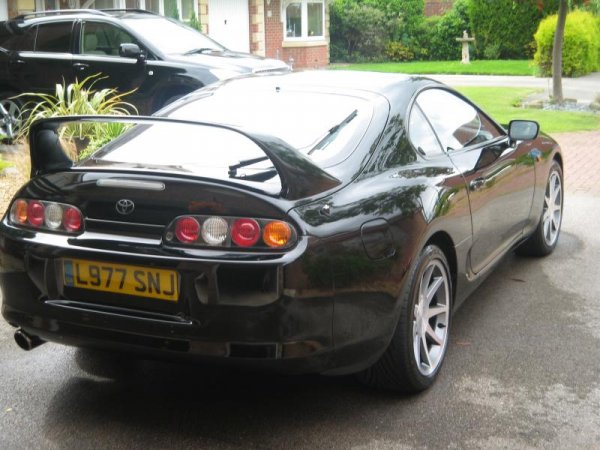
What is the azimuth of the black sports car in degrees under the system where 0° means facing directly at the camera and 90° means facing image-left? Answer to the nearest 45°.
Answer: approximately 225°

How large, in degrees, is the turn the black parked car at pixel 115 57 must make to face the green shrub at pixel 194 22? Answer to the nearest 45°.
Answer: approximately 135° to its left

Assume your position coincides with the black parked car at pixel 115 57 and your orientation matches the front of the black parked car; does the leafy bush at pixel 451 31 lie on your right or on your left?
on your left

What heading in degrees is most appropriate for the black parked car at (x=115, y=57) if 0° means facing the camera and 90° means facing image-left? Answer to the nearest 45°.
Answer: approximately 315°

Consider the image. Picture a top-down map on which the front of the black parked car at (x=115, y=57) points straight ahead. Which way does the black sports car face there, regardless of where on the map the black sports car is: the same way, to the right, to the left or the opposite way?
to the left

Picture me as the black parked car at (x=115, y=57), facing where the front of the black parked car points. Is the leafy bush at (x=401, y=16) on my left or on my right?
on my left

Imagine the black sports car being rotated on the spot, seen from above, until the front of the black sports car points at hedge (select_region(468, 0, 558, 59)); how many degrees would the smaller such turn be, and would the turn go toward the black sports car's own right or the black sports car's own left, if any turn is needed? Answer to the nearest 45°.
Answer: approximately 45° to the black sports car's own left

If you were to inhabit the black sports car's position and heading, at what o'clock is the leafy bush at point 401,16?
The leafy bush is roughly at 11 o'clock from the black sports car.
